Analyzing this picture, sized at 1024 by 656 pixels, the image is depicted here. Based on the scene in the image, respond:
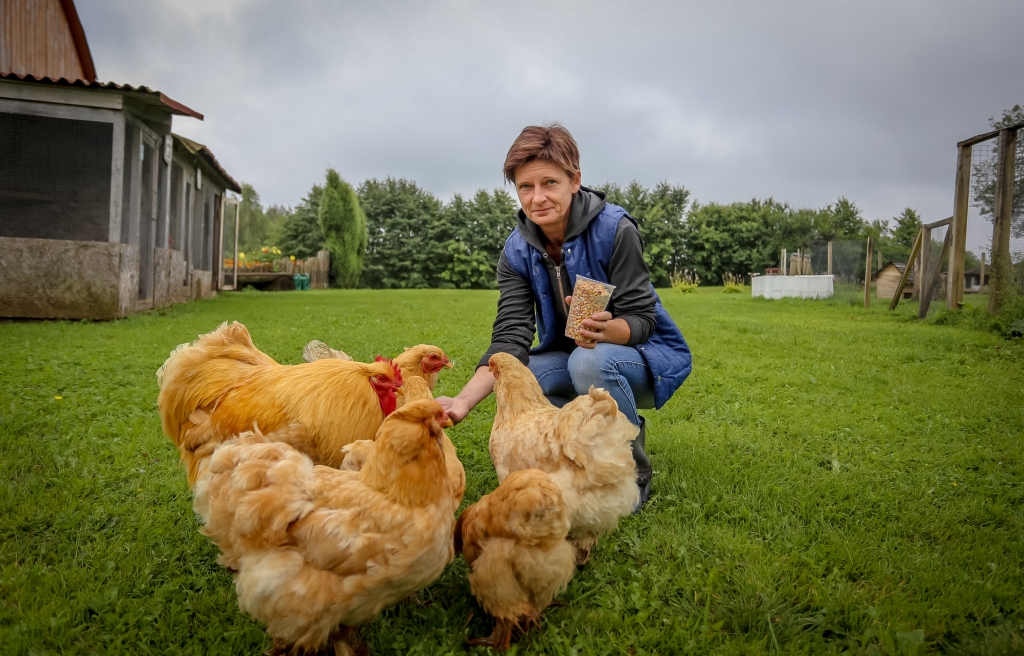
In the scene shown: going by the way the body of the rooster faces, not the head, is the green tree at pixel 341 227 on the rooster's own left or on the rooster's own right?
on the rooster's own left

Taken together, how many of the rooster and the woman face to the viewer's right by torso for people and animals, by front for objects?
1

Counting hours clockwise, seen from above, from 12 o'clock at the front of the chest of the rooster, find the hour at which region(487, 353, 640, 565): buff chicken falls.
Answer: The buff chicken is roughly at 1 o'clock from the rooster.

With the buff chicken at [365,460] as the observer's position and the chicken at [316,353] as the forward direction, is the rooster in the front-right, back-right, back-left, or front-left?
front-left

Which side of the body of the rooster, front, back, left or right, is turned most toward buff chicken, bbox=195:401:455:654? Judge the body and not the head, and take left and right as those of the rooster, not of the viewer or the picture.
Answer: right

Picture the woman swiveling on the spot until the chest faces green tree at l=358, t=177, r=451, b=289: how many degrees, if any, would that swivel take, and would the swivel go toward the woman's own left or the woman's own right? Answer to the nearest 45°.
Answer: approximately 135° to the woman's own right

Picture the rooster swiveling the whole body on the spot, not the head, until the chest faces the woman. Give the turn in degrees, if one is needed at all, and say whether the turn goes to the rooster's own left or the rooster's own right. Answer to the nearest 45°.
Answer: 0° — it already faces them

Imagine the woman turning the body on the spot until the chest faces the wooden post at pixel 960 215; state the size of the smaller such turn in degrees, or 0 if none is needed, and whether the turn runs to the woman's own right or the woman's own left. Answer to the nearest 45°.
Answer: approximately 180°

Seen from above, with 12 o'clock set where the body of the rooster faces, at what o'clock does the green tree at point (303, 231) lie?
The green tree is roughly at 9 o'clock from the rooster.

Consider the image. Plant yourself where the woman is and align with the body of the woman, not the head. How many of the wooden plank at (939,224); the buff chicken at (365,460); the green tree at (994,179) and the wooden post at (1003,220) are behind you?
3

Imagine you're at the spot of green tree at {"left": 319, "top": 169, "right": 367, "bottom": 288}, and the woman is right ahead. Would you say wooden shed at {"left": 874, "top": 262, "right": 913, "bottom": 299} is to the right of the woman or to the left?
left

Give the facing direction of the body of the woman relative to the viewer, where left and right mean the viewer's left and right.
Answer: facing the viewer and to the left of the viewer

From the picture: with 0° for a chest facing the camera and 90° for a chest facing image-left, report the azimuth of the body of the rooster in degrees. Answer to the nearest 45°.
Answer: approximately 270°

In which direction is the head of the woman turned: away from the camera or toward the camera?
toward the camera

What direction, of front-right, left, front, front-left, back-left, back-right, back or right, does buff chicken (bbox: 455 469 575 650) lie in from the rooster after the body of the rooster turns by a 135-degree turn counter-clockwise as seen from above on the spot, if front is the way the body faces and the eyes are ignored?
back
